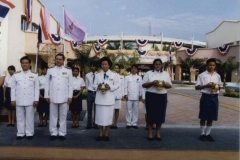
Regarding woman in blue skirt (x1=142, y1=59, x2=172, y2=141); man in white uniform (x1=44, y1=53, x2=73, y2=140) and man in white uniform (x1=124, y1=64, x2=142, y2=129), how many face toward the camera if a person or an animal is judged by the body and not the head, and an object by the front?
3

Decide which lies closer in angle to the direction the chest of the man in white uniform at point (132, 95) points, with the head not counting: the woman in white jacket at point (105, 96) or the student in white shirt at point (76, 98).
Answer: the woman in white jacket

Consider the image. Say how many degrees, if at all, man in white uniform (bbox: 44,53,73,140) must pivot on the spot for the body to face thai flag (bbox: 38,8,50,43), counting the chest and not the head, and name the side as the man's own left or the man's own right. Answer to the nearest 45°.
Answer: approximately 180°

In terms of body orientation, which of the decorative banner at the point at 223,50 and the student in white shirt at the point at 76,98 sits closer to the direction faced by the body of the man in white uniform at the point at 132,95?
the student in white shirt

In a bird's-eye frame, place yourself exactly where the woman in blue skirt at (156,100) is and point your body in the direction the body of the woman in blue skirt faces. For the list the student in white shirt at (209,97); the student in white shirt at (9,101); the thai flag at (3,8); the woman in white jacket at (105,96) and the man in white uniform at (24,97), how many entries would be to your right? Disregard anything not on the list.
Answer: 4

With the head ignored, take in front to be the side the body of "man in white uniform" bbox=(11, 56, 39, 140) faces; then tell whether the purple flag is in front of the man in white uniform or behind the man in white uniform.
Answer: behind

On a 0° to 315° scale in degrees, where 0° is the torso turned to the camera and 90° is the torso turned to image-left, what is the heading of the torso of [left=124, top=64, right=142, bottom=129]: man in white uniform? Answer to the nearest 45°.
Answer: approximately 0°

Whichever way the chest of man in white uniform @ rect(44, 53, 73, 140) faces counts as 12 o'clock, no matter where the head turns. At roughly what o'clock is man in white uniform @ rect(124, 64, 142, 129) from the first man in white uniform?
The man in white uniform @ rect(124, 64, 142, 129) is roughly at 8 o'clock from the man in white uniform @ rect(44, 53, 73, 140).

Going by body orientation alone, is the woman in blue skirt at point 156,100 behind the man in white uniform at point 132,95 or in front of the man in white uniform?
in front

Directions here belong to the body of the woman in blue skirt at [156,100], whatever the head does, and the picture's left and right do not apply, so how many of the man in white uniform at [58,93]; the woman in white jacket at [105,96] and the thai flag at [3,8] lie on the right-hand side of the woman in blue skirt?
3

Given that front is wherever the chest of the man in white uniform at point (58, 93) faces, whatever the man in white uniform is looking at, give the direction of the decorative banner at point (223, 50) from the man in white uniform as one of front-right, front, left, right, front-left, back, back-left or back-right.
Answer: back-left

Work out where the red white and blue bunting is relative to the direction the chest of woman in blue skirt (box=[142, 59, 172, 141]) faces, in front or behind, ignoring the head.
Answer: behind
